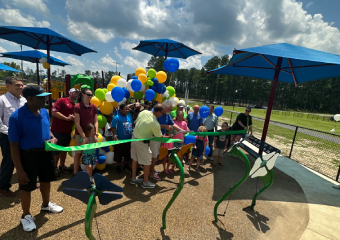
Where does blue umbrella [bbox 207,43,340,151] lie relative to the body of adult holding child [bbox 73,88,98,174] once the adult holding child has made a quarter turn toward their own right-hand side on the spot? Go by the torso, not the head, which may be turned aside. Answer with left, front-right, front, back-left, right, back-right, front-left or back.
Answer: back-left

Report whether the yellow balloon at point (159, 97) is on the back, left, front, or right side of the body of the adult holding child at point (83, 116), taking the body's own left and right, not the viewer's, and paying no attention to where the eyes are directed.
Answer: left

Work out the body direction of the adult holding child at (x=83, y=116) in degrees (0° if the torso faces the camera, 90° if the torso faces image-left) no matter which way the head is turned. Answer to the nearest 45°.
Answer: approximately 315°

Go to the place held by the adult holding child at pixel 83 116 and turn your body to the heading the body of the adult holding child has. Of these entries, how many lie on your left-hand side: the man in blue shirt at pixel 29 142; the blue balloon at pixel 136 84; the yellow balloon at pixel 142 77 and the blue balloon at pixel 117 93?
3

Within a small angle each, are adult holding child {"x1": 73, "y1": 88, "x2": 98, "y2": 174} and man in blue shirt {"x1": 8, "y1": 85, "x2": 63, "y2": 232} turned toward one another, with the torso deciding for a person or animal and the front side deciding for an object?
no

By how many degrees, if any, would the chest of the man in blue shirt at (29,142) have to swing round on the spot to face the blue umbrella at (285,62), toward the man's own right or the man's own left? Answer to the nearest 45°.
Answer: approximately 45° to the man's own left

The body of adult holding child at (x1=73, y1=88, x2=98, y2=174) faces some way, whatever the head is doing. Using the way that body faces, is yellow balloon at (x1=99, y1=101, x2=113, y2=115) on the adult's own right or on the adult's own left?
on the adult's own left

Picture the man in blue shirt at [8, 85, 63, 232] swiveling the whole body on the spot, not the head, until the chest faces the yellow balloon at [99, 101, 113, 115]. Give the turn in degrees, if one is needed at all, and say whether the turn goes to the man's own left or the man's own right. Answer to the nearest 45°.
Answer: approximately 90° to the man's own left

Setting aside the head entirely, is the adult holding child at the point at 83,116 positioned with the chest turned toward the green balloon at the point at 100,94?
no

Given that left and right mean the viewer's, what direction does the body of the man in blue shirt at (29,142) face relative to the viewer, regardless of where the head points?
facing the viewer and to the right of the viewer

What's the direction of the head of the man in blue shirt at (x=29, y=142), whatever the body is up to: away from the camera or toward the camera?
toward the camera

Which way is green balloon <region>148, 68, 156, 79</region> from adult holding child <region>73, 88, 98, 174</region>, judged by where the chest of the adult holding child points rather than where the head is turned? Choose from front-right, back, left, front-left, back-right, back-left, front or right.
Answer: left

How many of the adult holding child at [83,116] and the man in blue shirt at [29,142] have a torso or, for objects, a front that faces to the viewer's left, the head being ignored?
0

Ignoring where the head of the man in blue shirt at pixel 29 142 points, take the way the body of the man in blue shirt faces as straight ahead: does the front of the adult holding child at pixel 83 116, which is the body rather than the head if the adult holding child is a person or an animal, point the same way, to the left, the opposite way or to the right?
the same way

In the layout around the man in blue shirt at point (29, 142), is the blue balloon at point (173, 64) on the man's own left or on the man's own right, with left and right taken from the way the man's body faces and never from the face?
on the man's own left

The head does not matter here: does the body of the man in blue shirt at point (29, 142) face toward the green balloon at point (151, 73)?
no
